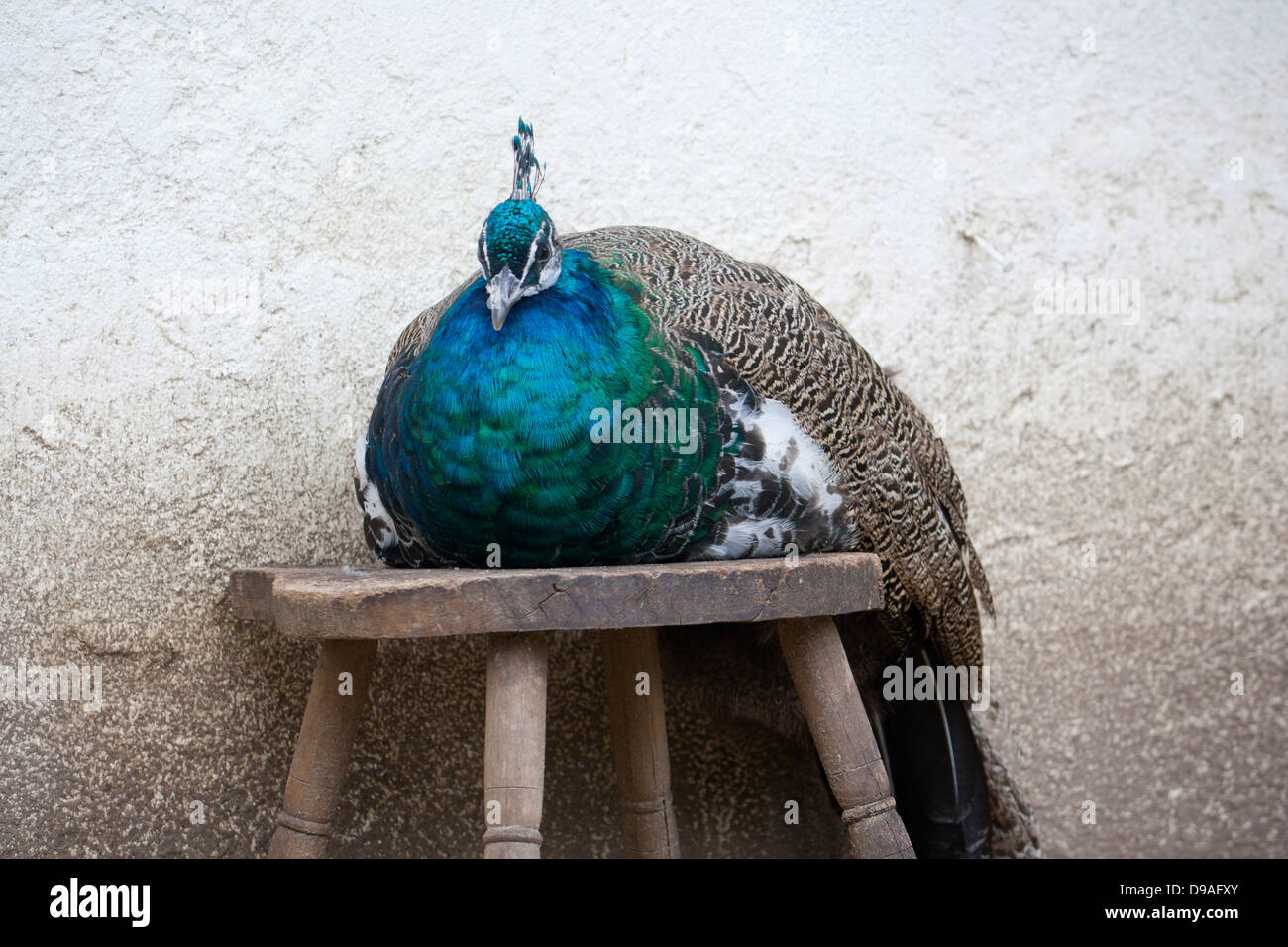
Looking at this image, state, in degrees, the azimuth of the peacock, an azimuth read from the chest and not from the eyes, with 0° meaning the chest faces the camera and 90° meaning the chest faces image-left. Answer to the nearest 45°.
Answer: approximately 45°
